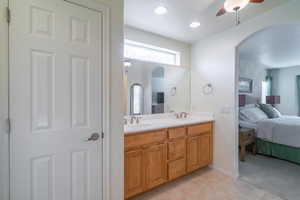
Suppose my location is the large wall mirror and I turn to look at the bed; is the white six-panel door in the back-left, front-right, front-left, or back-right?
back-right

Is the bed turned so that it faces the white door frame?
no

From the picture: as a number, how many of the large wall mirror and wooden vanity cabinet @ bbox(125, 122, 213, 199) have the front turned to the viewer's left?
0

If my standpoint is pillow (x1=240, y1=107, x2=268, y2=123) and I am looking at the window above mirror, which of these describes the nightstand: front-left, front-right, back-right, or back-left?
front-left

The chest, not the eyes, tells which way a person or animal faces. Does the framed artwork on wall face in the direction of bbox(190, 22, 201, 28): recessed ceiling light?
no

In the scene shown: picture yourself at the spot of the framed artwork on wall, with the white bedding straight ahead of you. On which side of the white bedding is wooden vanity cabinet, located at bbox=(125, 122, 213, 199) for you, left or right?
right

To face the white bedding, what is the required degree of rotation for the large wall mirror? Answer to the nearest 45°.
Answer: approximately 45° to its left

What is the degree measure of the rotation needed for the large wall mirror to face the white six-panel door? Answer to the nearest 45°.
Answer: approximately 90° to its right

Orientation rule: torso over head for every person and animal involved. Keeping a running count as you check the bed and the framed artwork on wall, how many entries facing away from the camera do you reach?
0

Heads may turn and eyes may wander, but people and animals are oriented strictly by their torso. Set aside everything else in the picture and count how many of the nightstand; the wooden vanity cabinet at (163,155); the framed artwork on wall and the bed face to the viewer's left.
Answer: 0

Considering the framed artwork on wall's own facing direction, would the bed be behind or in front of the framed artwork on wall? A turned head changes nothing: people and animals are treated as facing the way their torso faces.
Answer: in front

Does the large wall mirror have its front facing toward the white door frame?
no

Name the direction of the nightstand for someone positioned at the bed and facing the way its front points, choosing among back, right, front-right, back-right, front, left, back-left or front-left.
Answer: right

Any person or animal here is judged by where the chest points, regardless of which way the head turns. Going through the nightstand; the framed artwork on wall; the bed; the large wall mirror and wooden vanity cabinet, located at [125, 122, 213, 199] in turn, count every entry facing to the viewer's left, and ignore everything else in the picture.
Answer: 0

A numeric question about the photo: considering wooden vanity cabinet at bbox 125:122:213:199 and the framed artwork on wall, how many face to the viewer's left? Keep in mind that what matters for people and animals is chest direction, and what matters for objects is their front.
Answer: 0
